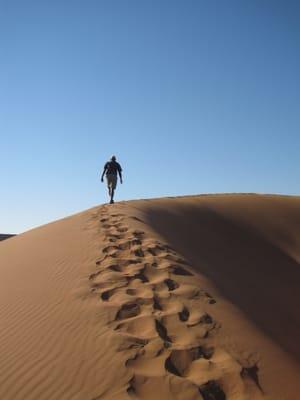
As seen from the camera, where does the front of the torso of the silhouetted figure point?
away from the camera
